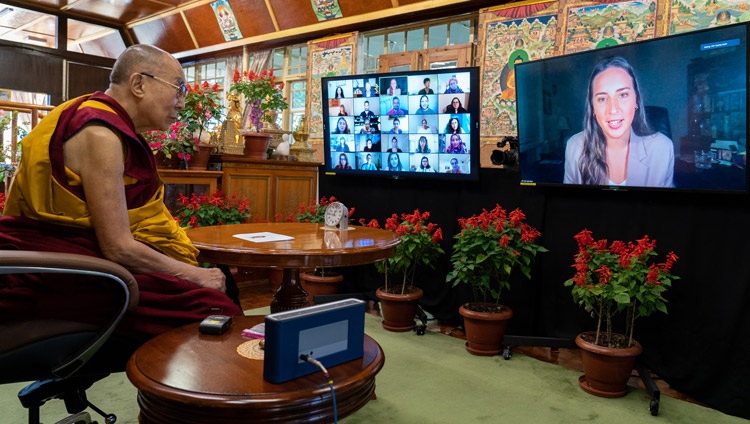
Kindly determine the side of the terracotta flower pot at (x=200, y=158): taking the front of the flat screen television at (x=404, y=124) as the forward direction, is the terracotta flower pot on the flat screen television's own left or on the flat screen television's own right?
on the flat screen television's own right

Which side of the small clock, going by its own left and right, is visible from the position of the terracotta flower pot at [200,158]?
right

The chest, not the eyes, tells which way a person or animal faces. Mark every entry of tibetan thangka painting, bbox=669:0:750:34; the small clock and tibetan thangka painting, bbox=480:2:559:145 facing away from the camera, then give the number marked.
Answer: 0

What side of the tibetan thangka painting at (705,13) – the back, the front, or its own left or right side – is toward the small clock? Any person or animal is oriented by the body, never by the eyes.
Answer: front

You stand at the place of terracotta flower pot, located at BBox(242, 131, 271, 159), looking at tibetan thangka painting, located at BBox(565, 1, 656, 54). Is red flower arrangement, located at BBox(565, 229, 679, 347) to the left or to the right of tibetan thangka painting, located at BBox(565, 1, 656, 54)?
right

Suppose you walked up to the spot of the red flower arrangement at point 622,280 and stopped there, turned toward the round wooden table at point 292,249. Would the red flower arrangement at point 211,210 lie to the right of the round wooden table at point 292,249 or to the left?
right

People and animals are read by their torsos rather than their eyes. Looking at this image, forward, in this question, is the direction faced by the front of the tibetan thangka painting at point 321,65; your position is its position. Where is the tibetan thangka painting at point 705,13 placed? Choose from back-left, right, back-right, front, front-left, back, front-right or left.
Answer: left

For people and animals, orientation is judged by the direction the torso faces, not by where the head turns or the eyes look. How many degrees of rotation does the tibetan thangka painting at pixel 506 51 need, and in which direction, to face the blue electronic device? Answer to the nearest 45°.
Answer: approximately 45° to its left

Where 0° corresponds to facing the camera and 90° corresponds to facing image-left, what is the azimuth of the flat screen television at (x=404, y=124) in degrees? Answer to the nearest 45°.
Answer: approximately 45°

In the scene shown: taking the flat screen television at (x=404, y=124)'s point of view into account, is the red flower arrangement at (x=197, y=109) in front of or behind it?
in front

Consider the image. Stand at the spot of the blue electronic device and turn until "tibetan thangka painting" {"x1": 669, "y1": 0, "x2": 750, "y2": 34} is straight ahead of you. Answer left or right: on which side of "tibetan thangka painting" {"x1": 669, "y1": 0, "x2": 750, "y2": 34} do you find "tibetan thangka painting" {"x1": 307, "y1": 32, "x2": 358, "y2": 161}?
left

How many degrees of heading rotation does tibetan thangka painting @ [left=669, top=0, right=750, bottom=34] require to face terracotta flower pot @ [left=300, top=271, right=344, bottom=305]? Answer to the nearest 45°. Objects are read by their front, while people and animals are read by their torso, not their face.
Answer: approximately 45° to its right

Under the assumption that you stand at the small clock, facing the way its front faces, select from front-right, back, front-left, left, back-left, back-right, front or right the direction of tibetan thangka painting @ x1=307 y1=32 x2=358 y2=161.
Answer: back-right

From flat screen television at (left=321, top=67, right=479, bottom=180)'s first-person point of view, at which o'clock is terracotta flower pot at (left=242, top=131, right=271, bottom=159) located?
The terracotta flower pot is roughly at 2 o'clock from the flat screen television.
